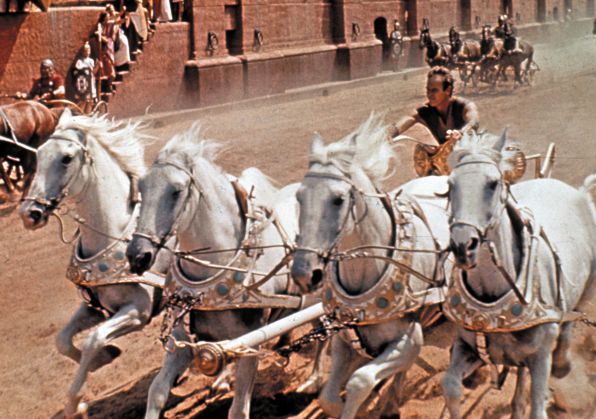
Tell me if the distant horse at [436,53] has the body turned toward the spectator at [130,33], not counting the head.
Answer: yes

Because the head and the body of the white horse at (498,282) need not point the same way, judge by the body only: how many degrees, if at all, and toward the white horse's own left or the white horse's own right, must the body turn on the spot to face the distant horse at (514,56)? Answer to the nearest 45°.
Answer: approximately 135° to the white horse's own right

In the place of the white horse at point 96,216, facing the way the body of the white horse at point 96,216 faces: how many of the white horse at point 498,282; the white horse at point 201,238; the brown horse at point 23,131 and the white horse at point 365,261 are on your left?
3

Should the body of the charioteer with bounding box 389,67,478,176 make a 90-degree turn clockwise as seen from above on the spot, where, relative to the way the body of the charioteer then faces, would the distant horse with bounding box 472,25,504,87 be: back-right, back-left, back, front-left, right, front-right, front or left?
front-right

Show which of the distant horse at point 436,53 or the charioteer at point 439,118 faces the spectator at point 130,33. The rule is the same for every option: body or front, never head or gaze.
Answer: the distant horse

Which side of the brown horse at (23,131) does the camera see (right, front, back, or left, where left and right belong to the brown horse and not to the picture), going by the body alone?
left

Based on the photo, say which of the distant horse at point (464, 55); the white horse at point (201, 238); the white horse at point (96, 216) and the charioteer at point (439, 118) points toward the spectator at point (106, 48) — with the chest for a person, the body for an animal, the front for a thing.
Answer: the distant horse

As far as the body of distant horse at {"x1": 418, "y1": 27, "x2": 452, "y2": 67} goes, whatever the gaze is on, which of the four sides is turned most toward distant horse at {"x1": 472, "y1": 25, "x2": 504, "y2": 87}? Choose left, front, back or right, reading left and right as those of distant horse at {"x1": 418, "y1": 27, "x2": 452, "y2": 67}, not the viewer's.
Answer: left

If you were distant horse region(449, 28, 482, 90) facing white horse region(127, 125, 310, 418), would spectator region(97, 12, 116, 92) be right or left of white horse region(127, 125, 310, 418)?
right

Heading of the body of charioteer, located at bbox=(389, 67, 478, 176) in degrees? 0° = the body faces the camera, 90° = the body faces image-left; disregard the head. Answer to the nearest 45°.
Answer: approximately 45°

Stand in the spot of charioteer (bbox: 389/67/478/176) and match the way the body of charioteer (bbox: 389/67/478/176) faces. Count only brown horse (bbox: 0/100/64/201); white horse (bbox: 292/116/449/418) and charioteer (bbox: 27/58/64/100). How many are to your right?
2

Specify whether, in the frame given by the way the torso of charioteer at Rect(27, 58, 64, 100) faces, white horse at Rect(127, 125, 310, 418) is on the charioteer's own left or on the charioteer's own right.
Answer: on the charioteer's own left

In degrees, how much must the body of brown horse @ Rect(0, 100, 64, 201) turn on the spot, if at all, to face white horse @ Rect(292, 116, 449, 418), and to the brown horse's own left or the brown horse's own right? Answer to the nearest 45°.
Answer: approximately 90° to the brown horse's own left
